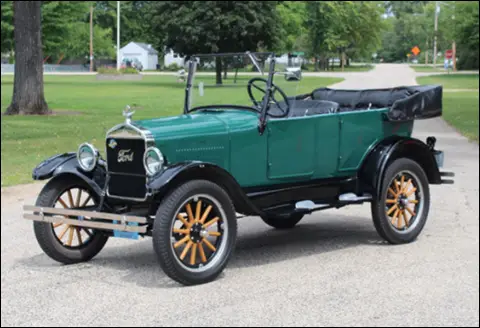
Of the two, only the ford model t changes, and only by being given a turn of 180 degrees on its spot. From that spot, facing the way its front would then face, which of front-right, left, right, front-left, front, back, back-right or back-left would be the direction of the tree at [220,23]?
front-left

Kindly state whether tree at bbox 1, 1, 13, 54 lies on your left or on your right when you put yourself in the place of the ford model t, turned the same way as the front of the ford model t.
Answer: on your right

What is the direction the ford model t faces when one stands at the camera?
facing the viewer and to the left of the viewer
